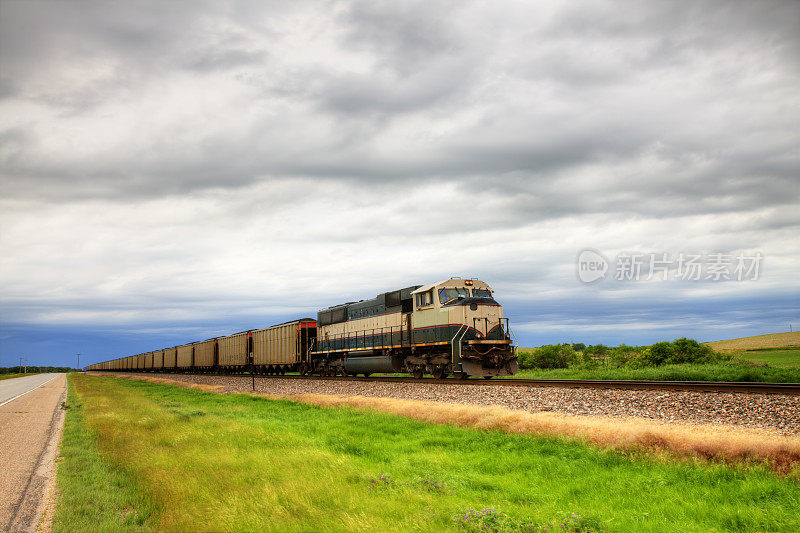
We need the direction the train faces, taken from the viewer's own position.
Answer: facing the viewer and to the right of the viewer

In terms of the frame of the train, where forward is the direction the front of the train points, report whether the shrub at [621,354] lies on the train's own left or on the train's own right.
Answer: on the train's own left

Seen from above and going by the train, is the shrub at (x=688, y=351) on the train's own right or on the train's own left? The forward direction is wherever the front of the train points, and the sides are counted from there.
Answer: on the train's own left

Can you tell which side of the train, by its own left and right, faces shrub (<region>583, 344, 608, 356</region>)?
left

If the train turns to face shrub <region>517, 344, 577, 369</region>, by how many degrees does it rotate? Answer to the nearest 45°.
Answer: approximately 90° to its left
